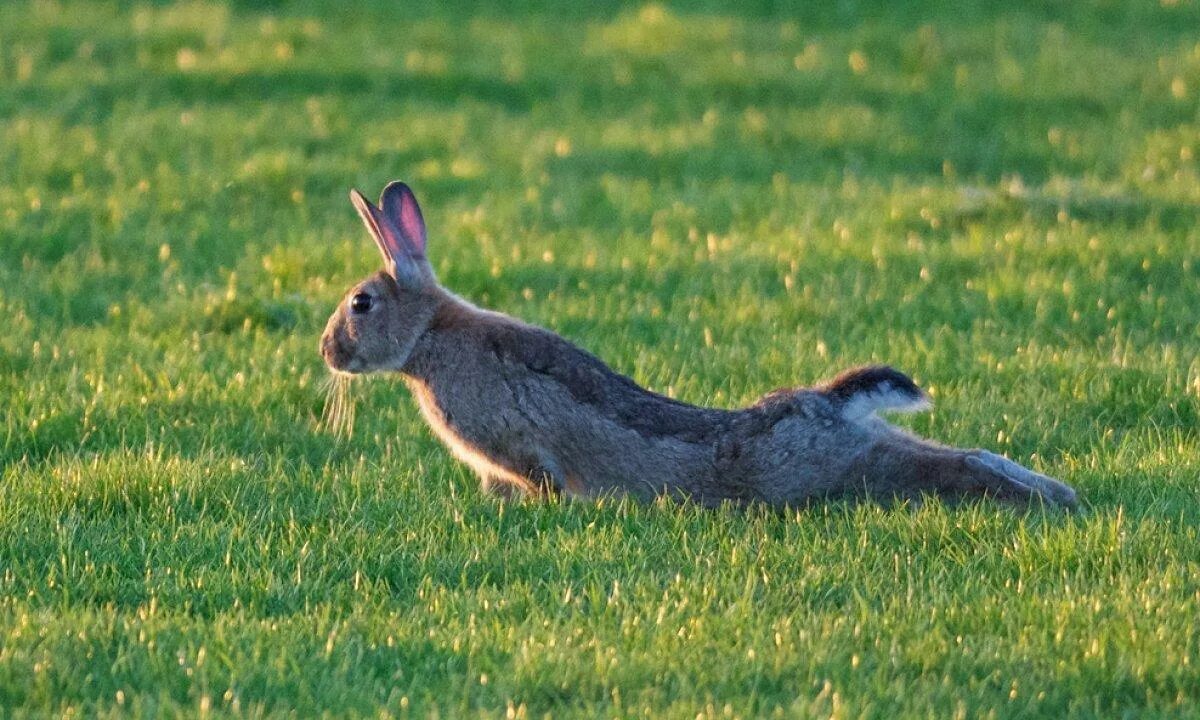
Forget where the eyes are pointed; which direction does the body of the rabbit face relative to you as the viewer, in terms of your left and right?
facing to the left of the viewer
